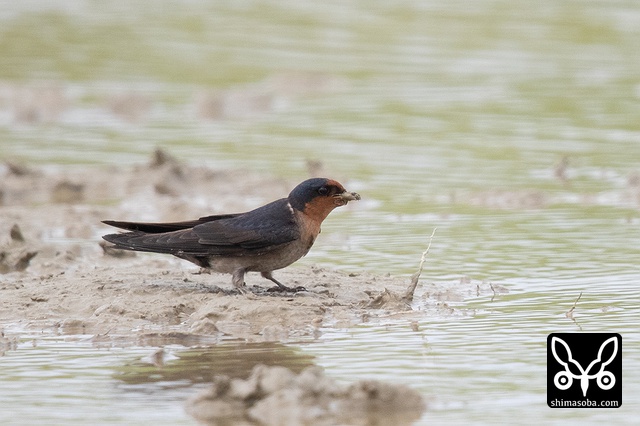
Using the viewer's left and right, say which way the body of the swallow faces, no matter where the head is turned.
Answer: facing to the right of the viewer
